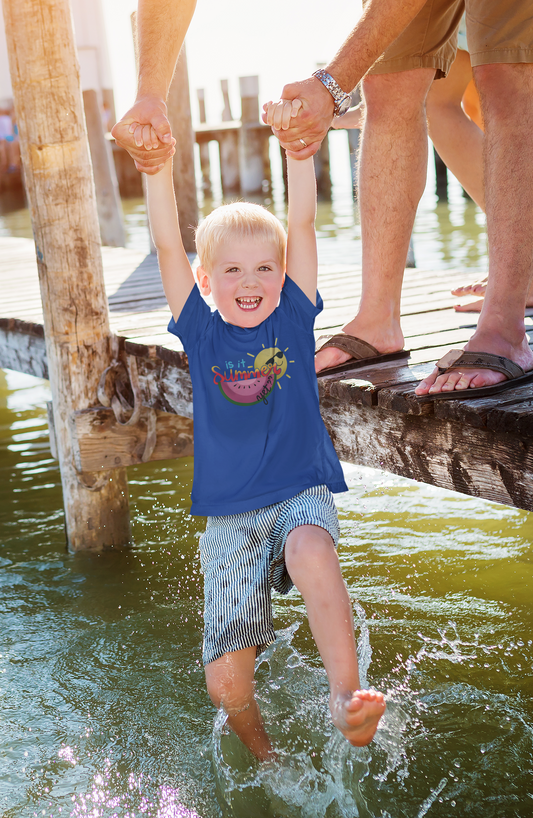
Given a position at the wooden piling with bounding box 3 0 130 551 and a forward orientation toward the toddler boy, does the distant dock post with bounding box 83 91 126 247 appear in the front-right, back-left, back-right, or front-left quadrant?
back-left

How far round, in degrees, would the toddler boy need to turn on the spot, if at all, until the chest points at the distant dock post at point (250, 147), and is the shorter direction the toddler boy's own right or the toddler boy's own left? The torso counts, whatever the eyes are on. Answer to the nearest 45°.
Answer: approximately 180°

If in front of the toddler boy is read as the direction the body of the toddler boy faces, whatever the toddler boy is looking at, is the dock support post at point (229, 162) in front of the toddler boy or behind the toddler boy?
behind

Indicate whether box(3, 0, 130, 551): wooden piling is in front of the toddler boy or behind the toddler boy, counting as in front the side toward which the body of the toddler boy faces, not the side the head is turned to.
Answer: behind

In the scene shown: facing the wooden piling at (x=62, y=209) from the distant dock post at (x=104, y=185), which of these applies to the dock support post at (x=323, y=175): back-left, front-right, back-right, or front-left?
back-left

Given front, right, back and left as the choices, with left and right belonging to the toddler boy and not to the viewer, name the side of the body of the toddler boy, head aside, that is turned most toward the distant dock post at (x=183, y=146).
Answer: back

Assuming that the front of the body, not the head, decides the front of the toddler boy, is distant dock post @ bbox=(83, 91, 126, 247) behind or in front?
behind

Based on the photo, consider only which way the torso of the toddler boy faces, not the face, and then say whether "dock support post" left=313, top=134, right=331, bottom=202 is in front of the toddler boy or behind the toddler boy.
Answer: behind

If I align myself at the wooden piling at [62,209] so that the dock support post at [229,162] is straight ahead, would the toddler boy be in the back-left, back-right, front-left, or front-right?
back-right

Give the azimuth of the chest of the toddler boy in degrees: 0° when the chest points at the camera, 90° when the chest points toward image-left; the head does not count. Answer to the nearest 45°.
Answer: approximately 0°

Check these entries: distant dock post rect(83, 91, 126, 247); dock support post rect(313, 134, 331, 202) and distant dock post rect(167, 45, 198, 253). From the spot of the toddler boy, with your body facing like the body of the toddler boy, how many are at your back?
3
